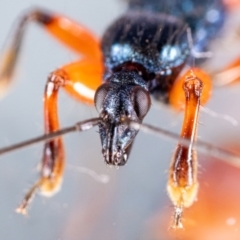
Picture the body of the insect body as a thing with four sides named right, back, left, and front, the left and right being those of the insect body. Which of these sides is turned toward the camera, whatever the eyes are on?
front
